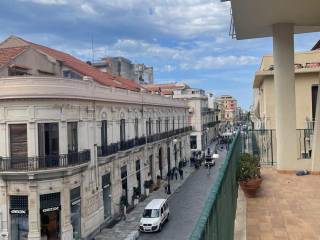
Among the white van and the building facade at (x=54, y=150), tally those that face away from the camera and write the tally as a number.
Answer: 0

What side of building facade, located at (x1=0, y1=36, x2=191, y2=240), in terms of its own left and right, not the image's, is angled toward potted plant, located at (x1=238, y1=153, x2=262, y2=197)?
front

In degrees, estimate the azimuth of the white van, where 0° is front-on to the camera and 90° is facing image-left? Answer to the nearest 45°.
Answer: approximately 45°

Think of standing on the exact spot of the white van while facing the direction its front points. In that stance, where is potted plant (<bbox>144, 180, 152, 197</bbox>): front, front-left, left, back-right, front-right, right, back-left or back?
back-right

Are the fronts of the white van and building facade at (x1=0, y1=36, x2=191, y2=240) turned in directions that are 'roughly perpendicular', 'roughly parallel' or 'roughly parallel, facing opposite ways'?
roughly perpendicular

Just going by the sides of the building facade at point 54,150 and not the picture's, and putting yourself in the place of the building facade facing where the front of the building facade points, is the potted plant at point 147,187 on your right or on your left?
on your left

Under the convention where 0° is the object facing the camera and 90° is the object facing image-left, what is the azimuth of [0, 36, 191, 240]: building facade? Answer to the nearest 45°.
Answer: approximately 315°
